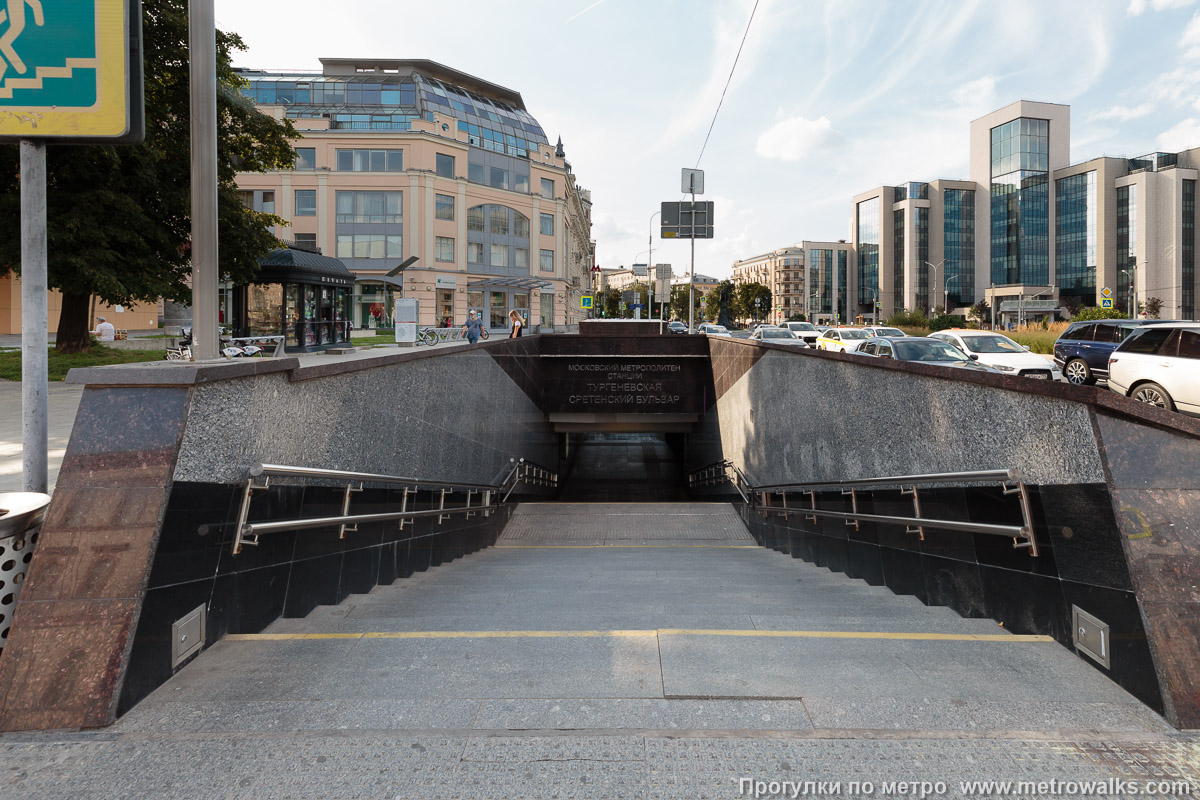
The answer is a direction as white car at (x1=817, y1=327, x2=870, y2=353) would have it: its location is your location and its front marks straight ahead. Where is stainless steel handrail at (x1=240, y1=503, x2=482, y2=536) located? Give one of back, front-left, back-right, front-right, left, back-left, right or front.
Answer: front-right

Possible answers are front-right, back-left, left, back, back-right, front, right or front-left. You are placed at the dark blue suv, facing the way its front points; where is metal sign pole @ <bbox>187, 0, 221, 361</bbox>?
front-right

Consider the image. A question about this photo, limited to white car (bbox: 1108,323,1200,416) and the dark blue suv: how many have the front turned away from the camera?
0

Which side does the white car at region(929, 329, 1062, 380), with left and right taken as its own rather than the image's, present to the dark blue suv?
left

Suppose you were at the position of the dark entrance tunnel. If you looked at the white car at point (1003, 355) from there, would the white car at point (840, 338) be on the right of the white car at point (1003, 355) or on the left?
left

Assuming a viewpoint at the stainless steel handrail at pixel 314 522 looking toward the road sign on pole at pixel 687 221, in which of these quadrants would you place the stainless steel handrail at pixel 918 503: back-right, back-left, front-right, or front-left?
front-right

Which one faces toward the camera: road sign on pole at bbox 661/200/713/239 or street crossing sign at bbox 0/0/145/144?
the street crossing sign

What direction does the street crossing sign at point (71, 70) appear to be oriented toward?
toward the camera

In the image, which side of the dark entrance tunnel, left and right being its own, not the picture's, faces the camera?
front

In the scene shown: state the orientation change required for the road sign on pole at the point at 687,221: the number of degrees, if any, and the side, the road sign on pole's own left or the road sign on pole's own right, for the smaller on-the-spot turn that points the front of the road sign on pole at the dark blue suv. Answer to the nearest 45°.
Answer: approximately 135° to the road sign on pole's own right

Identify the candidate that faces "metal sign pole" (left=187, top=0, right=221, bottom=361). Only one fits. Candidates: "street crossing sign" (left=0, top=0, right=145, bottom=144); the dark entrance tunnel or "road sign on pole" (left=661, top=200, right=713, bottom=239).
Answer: the dark entrance tunnel

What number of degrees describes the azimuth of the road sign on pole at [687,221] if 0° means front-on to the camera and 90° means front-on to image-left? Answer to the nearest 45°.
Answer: approximately 180°
